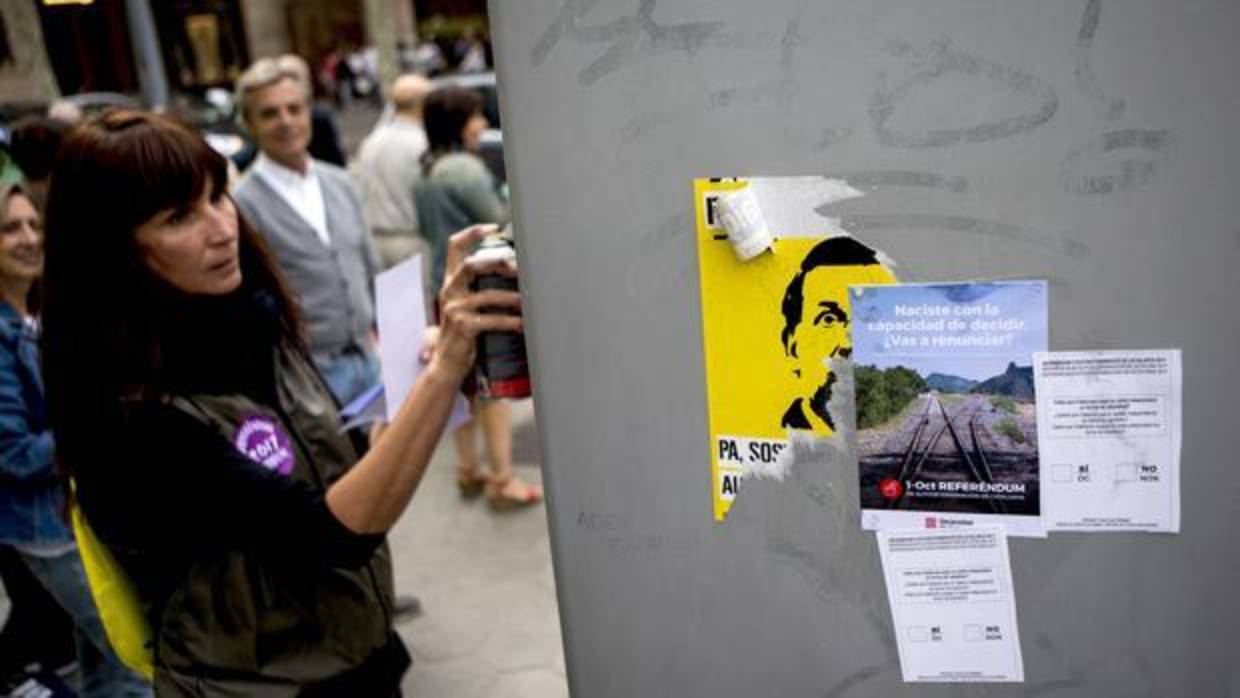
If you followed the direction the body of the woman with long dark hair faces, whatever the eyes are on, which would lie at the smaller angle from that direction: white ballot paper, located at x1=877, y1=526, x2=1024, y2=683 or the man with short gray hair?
the white ballot paper

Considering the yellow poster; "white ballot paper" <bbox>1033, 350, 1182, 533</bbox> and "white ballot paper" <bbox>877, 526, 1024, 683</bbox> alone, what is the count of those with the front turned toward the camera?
3

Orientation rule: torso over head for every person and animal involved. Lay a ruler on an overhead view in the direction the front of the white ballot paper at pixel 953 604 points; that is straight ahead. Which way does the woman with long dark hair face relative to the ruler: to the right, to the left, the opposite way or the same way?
to the left

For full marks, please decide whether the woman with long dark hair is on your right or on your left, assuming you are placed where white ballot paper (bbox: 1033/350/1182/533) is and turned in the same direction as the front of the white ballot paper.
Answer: on your right

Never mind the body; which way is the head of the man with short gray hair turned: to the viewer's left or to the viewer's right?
to the viewer's right

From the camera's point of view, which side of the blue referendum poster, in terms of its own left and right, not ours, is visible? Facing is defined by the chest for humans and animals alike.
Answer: front

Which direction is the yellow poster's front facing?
toward the camera

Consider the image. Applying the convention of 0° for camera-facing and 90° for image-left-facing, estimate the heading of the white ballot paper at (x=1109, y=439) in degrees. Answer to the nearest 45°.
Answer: approximately 0°

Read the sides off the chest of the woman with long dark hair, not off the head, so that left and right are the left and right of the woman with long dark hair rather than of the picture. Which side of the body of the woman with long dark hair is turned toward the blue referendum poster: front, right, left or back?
front

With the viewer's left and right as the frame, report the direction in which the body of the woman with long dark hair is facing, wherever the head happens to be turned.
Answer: facing the viewer and to the right of the viewer
